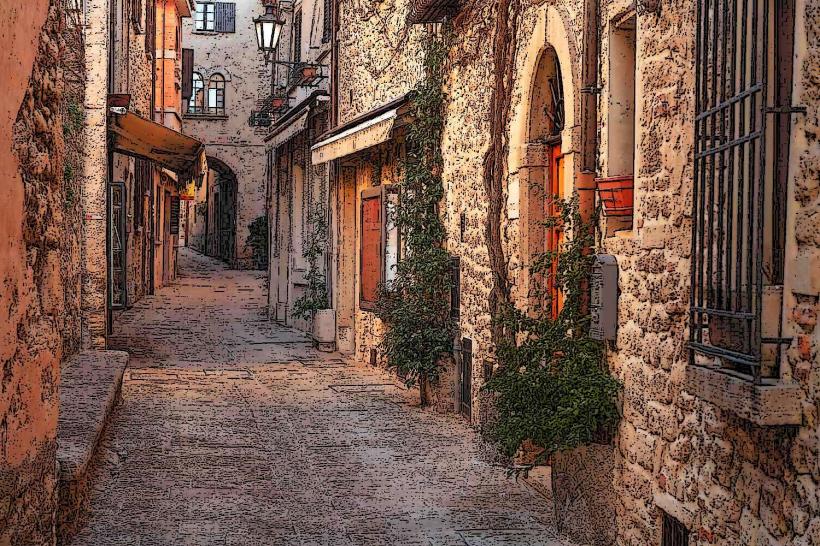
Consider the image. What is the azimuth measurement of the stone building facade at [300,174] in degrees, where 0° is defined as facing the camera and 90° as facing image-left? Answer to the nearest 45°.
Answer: approximately 90°

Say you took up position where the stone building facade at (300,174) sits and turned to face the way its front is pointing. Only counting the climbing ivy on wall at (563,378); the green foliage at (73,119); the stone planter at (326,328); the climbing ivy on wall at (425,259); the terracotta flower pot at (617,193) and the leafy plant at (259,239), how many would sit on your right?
1

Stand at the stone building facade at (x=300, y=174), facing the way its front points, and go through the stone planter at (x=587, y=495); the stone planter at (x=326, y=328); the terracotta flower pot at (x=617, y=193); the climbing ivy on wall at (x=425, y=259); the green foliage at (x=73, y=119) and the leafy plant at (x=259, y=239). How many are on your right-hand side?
1

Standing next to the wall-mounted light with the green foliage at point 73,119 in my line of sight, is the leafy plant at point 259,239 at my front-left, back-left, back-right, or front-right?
back-right

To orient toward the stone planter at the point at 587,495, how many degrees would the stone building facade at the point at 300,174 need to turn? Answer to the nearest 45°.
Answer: approximately 90° to its left

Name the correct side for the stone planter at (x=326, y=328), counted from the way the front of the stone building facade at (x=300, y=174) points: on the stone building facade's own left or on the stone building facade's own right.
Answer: on the stone building facade's own left

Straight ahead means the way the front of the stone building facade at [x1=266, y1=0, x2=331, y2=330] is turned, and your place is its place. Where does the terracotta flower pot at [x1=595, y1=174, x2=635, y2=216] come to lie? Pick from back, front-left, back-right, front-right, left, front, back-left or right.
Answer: left

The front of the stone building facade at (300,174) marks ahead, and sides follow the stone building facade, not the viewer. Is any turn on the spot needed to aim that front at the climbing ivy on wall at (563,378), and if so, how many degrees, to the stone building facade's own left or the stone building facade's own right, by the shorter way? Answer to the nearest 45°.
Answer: approximately 90° to the stone building facade's own left

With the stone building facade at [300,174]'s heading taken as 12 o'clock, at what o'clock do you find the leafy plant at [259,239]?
The leafy plant is roughly at 3 o'clock from the stone building facade.

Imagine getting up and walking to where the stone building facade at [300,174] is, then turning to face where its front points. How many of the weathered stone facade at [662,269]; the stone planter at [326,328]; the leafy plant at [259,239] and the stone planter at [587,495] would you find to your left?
3

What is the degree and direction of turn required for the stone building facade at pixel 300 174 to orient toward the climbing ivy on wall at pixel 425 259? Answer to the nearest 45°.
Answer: approximately 90° to its left

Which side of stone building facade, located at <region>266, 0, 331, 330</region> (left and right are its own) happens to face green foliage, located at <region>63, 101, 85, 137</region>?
left
